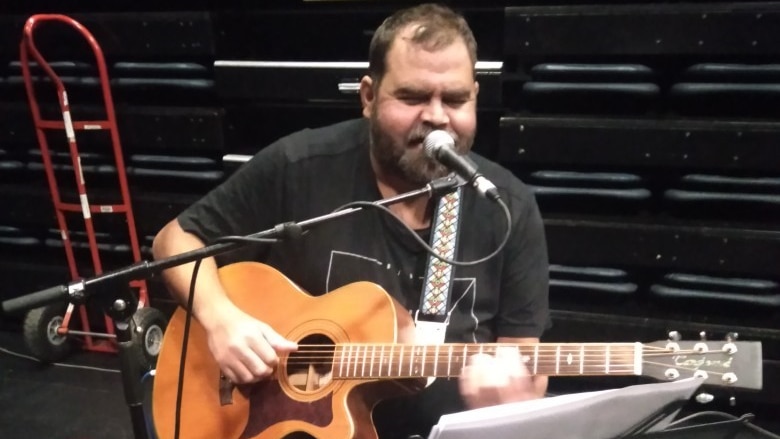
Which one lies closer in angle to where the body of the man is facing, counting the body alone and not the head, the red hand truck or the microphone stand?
the microphone stand

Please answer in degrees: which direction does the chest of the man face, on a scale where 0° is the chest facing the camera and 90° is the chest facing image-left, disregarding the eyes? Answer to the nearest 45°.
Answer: approximately 0°

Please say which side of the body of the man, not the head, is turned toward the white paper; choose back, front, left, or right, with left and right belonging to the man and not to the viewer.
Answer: front

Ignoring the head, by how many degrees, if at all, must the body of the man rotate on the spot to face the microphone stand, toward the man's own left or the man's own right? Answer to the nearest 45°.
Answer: approximately 45° to the man's own right
